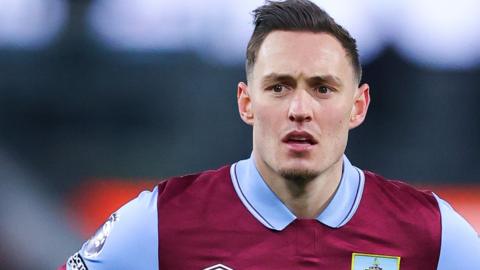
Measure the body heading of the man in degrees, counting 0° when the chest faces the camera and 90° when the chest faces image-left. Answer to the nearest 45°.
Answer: approximately 0°
